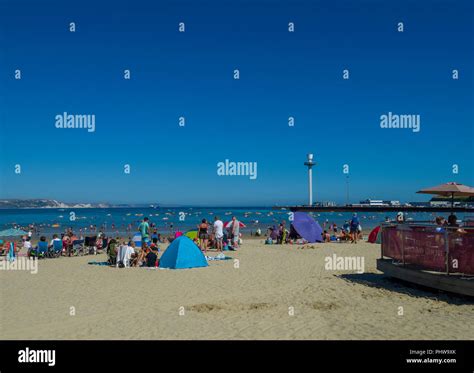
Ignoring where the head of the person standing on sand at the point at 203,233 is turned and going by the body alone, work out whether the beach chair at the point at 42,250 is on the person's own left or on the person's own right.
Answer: on the person's own left

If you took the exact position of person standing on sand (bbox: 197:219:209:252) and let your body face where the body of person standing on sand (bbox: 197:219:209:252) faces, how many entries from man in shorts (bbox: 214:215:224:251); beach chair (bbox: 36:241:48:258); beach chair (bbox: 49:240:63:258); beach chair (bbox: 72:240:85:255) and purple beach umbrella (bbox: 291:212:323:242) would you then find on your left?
3

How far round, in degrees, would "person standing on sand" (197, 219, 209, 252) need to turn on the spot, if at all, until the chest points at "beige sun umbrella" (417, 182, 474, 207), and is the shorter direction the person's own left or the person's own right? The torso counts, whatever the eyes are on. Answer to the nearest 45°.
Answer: approximately 135° to the person's own right

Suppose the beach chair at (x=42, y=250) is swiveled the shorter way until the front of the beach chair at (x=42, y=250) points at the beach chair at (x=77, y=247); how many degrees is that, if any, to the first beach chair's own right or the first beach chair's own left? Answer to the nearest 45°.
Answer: approximately 45° to the first beach chair's own right

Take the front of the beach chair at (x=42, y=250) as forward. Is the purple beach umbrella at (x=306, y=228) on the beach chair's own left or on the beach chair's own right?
on the beach chair's own right

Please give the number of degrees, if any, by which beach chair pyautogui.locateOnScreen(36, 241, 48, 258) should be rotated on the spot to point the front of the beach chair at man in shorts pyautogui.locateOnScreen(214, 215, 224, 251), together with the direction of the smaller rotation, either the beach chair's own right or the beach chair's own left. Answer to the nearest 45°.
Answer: approximately 90° to the beach chair's own right

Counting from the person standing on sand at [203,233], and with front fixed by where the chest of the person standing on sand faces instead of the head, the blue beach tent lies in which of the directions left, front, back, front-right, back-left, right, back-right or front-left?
back

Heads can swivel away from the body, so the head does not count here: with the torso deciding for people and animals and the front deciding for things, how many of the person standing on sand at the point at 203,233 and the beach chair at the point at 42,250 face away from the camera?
2

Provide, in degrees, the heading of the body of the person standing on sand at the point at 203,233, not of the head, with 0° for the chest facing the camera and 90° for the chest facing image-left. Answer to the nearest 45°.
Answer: approximately 180°

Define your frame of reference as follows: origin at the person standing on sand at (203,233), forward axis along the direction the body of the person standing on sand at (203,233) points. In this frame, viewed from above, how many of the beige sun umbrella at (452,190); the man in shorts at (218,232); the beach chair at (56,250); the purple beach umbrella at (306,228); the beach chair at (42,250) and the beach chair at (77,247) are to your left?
3

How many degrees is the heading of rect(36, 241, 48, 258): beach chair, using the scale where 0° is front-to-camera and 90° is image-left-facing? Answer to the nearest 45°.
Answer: approximately 180°
